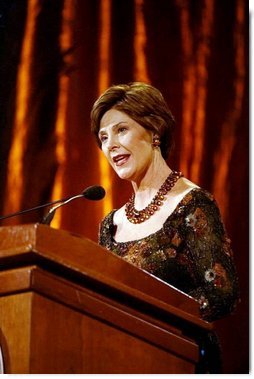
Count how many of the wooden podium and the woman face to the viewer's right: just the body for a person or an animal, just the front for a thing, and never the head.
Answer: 0

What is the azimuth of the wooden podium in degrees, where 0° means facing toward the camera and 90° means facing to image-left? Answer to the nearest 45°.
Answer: approximately 45°

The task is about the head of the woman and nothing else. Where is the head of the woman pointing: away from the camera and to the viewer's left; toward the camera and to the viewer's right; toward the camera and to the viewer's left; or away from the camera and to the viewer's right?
toward the camera and to the viewer's left

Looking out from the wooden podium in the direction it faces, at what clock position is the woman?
The woman is roughly at 5 o'clock from the wooden podium.

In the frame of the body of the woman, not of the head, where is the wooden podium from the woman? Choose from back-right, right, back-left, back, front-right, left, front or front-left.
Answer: front-left
